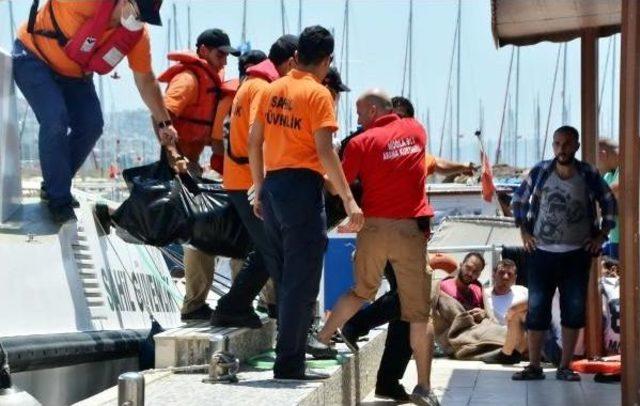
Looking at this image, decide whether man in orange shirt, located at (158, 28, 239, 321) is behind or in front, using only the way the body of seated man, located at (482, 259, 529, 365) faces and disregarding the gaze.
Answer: in front

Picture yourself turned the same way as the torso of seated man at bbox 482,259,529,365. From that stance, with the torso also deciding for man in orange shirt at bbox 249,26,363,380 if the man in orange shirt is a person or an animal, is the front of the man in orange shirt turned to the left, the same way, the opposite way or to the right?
the opposite way

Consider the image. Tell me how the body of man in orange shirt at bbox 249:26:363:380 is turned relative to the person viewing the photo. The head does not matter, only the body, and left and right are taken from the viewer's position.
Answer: facing away from the viewer and to the right of the viewer

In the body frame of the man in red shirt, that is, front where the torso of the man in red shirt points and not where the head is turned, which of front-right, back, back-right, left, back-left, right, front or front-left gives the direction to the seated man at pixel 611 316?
right

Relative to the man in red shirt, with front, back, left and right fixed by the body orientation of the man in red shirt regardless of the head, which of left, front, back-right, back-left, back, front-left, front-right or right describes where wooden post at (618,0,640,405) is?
back-right
